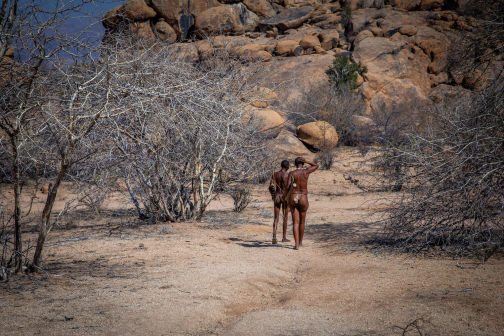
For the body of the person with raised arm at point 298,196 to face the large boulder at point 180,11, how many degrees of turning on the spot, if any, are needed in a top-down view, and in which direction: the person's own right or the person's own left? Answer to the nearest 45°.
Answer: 0° — they already face it

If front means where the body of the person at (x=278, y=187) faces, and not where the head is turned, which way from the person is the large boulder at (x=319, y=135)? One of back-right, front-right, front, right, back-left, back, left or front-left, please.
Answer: front-left

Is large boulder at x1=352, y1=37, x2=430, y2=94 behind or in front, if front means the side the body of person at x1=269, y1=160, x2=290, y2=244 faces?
in front

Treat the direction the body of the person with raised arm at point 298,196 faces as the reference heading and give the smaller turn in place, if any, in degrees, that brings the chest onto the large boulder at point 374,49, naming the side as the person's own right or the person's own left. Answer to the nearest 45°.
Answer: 0° — they already face it

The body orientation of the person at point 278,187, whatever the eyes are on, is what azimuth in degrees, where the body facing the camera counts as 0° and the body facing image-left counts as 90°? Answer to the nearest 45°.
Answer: approximately 225°

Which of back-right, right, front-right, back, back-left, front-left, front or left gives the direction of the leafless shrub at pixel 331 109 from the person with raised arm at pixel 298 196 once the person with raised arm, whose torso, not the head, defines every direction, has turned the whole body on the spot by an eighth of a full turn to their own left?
front-right

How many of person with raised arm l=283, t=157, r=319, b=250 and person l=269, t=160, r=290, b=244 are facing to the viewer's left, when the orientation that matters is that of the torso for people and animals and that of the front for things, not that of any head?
0

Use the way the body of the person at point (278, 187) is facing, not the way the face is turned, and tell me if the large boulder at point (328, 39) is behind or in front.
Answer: in front

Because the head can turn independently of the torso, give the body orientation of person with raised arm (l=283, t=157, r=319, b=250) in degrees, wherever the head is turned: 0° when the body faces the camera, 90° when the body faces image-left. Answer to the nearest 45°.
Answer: approximately 180°
